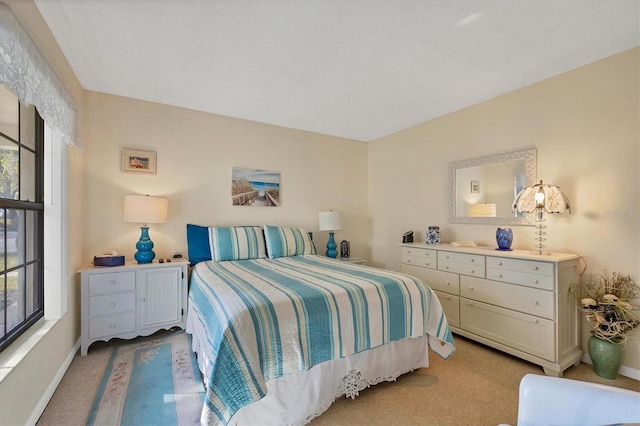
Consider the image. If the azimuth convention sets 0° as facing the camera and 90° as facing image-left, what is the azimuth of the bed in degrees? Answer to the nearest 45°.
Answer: approximately 315°

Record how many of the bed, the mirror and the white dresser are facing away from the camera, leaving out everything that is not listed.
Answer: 0

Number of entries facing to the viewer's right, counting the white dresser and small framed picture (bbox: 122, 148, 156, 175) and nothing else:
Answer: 0

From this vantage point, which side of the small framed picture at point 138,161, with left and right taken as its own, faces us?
front

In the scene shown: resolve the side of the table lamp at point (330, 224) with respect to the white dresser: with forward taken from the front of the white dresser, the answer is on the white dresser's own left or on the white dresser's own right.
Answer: on the white dresser's own right

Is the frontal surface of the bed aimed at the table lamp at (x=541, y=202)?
no

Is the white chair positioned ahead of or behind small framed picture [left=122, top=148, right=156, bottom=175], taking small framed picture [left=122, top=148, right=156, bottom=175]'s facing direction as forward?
ahead

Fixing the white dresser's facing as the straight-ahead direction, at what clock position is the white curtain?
The white curtain is roughly at 12 o'clock from the white dresser.

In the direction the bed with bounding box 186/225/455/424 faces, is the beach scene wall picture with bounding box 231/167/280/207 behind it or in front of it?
behind

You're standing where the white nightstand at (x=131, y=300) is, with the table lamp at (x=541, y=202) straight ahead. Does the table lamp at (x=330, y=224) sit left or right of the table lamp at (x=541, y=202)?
left

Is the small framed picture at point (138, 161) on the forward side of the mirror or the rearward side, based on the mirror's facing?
on the forward side

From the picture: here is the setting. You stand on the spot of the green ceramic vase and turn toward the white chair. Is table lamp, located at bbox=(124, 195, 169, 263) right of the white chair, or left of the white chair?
right

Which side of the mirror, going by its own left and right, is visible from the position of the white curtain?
front

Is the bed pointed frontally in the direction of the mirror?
no

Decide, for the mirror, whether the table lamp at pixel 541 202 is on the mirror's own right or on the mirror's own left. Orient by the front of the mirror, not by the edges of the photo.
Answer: on the mirror's own left

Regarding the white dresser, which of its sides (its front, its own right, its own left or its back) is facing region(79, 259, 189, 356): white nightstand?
front

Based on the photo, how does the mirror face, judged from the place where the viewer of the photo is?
facing the viewer and to the left of the viewer

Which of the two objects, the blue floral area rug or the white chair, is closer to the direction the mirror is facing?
the blue floral area rug

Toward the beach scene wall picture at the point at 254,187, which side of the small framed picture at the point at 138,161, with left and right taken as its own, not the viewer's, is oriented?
left

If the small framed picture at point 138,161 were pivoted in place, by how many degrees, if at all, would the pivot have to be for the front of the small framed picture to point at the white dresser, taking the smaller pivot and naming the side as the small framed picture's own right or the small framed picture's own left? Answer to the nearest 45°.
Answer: approximately 45° to the small framed picture's own left
